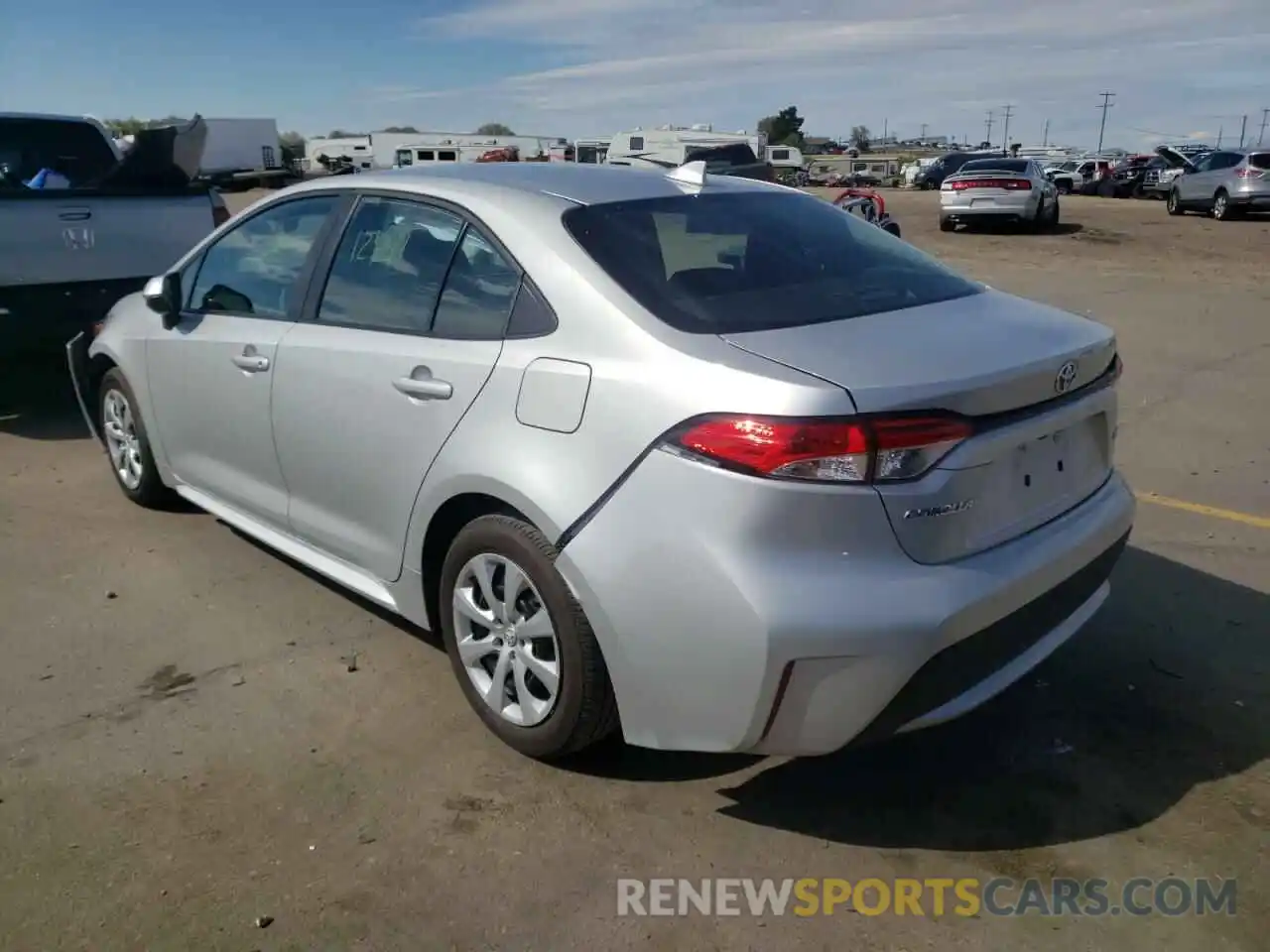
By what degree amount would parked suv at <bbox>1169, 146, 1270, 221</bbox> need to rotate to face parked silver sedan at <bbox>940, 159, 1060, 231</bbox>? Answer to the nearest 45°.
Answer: approximately 90° to its left

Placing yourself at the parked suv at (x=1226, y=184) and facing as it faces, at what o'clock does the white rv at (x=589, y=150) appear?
The white rv is roughly at 11 o'clock from the parked suv.

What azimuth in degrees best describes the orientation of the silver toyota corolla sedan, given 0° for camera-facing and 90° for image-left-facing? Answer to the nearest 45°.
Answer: approximately 135°

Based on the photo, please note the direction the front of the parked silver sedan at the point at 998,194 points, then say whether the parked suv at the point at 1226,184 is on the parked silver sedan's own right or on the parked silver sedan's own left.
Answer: on the parked silver sedan's own right

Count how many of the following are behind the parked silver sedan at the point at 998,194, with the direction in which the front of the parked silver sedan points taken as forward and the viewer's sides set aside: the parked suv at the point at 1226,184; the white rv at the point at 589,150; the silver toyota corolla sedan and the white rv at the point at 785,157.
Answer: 1

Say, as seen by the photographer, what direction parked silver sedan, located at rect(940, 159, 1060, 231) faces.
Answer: facing away from the viewer

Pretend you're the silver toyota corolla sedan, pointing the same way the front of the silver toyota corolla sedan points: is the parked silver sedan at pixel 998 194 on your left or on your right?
on your right

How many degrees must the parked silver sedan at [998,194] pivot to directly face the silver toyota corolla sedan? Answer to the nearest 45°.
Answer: approximately 180°

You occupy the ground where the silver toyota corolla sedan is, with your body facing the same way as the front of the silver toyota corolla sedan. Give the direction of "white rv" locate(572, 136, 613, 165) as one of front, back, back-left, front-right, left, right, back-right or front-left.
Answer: front-right

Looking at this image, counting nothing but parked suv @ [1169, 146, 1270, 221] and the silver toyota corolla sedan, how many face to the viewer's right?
0
